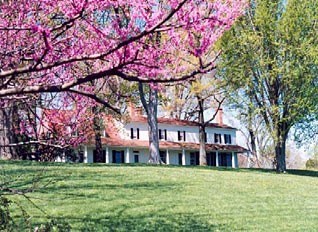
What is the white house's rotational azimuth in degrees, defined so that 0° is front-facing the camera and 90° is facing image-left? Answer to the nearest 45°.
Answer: approximately 0°

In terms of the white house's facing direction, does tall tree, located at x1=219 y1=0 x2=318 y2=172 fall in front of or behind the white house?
in front

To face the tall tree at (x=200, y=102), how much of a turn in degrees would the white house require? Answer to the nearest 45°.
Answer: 0° — it already faces it

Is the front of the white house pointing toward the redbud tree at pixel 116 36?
yes

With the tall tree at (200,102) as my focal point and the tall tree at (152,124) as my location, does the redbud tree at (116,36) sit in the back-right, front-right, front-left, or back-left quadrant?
back-right
